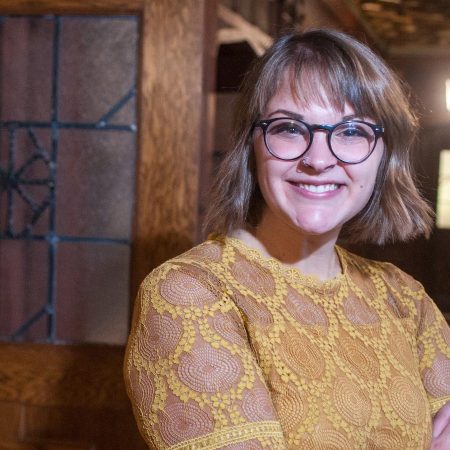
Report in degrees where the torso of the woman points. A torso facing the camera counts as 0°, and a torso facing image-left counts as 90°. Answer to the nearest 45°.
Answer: approximately 315°

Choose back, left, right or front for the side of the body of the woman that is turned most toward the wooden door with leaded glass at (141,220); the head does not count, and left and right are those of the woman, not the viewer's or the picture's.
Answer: back
